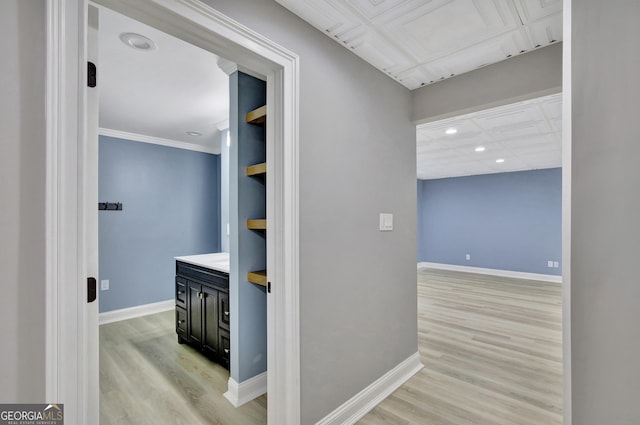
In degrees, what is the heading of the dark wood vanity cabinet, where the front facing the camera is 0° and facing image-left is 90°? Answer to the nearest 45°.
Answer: approximately 45°
